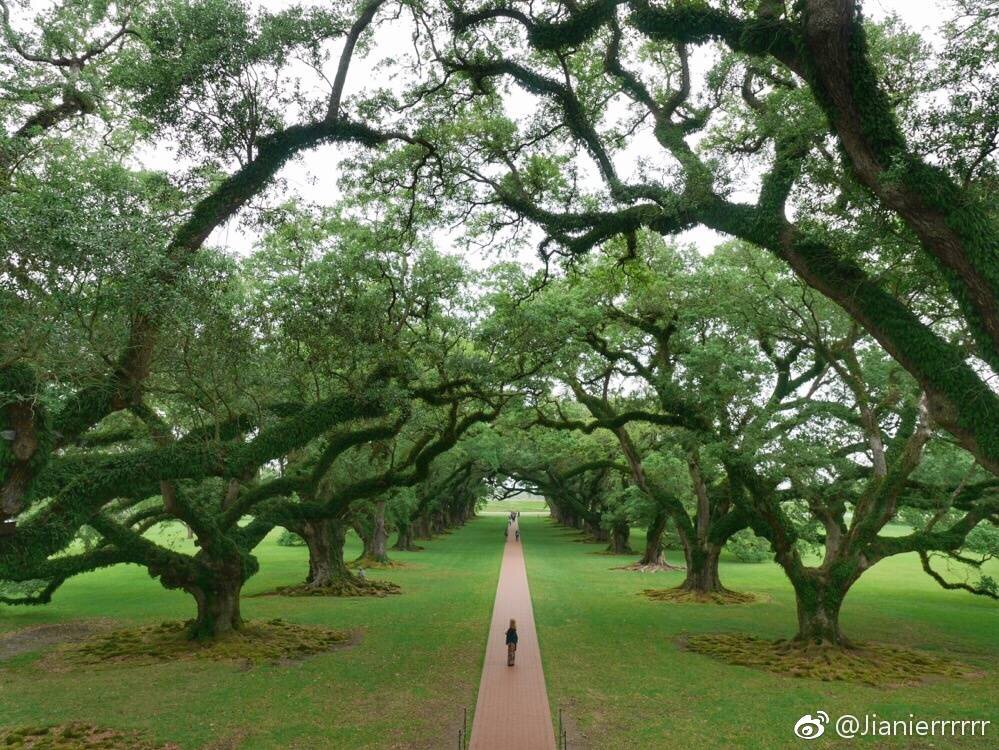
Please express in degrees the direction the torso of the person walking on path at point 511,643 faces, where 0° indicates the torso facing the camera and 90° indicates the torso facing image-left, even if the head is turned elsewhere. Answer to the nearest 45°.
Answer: approximately 180°
